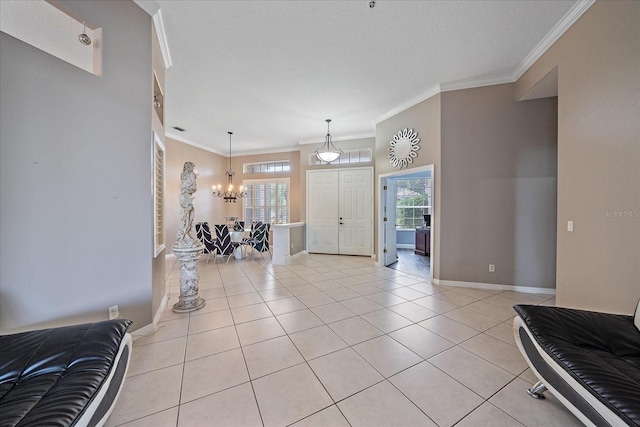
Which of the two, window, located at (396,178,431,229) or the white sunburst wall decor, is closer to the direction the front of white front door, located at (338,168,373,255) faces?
the white sunburst wall decor

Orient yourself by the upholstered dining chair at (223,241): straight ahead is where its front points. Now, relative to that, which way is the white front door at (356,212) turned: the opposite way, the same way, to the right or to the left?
the opposite way

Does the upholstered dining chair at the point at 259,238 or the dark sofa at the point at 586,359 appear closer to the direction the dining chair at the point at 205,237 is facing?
the upholstered dining chair

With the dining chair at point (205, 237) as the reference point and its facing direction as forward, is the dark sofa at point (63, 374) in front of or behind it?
behind

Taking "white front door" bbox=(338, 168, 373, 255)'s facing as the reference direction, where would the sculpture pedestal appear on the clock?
The sculpture pedestal is roughly at 1 o'clock from the white front door.

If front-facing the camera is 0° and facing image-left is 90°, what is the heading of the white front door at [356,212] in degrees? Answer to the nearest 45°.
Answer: approximately 0°

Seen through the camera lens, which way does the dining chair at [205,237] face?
facing away from the viewer and to the right of the viewer

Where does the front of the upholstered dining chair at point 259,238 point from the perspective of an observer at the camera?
facing away from the viewer and to the left of the viewer
